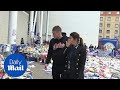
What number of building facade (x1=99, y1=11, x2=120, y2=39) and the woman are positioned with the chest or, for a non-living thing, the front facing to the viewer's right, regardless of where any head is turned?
0

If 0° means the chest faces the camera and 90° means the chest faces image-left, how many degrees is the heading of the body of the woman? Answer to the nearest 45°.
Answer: approximately 45°

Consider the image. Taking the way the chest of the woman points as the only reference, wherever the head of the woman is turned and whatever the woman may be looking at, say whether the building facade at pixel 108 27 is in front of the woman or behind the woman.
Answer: behind

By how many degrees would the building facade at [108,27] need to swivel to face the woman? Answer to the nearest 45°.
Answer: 0° — it already faces them

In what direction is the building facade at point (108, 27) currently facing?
toward the camera

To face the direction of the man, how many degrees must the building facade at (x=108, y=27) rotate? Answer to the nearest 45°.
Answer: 0° — it already faces them
